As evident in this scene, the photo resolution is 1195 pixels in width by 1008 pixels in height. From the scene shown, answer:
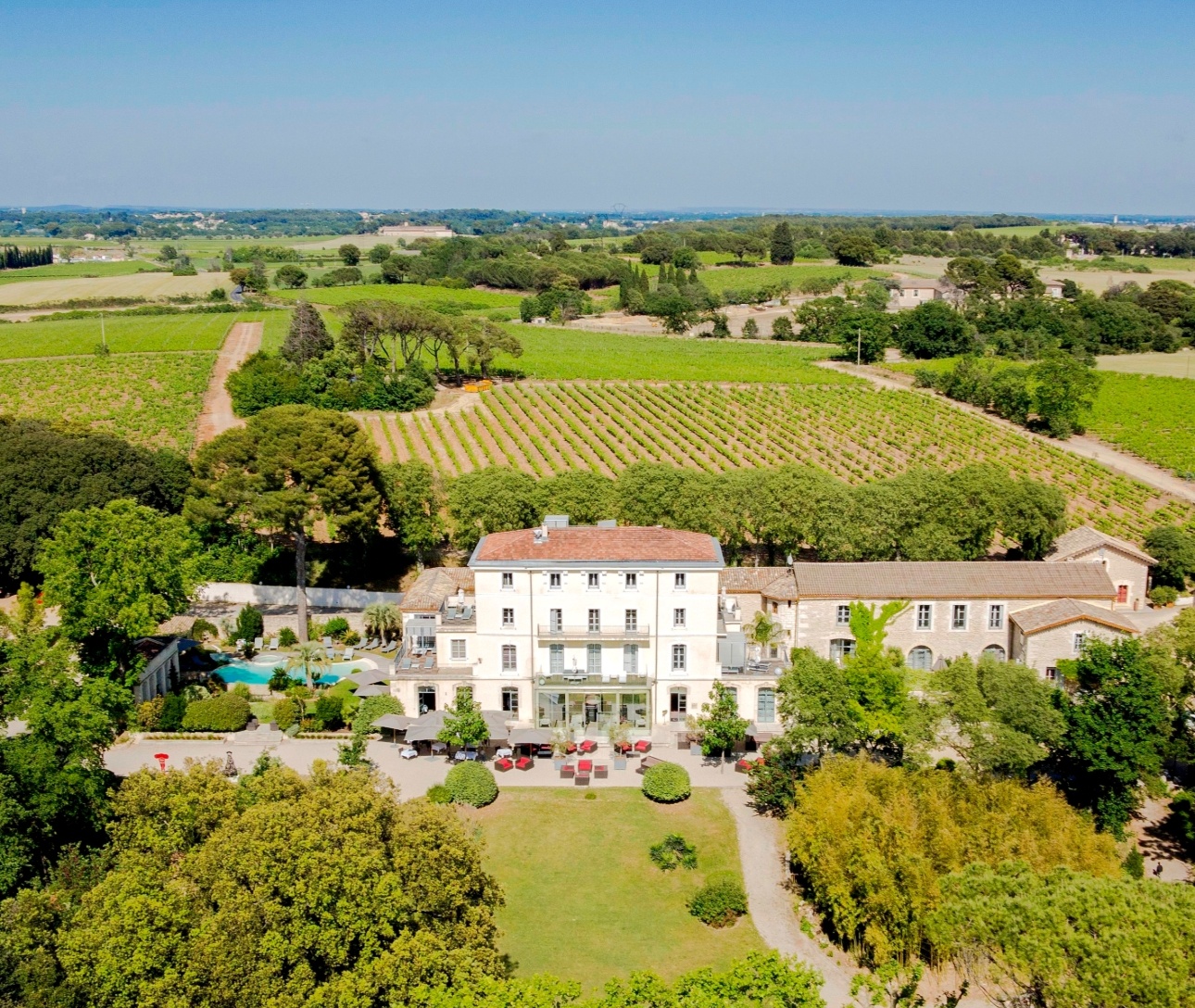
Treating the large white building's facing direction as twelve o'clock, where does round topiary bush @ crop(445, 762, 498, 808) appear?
The round topiary bush is roughly at 1 o'clock from the large white building.

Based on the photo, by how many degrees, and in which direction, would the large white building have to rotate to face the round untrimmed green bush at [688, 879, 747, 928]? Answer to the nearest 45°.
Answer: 0° — it already faces it

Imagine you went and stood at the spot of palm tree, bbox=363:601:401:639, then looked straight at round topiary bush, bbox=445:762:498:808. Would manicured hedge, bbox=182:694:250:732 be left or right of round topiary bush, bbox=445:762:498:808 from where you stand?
right

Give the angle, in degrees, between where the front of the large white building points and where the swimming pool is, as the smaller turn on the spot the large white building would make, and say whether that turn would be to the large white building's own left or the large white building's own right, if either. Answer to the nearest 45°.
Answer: approximately 90° to the large white building's own right

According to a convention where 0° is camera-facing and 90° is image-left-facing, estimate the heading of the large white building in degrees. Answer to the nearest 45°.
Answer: approximately 0°

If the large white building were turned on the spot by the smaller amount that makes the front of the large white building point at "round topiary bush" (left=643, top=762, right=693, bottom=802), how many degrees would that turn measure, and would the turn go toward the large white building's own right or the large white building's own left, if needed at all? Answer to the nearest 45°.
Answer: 0° — it already faces it

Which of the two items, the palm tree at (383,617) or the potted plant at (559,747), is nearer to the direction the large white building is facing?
the potted plant

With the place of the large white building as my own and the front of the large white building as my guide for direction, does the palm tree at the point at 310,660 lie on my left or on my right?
on my right

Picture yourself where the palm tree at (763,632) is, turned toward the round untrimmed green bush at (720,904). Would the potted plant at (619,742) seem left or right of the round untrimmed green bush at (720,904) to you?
right

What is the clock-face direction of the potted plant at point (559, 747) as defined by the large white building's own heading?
The potted plant is roughly at 1 o'clock from the large white building.

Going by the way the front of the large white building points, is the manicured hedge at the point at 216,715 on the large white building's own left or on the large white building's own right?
on the large white building's own right

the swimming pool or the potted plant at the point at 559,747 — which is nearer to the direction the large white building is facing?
the potted plant
